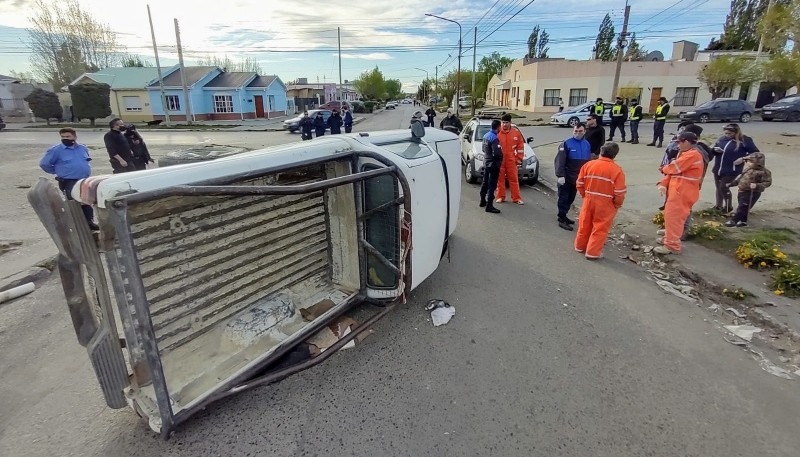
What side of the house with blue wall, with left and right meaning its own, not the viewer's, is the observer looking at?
front

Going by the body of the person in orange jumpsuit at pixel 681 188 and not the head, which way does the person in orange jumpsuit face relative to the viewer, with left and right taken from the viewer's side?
facing to the left of the viewer

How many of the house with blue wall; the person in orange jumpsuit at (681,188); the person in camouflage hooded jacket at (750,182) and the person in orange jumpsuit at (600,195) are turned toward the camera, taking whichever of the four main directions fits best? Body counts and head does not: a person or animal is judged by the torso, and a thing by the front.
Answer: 1

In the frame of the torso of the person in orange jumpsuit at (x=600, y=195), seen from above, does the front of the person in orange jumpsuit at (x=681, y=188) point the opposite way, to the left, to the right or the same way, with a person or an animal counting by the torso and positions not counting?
to the left

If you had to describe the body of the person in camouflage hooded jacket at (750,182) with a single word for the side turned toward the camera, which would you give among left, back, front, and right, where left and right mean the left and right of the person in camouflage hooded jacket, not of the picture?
left

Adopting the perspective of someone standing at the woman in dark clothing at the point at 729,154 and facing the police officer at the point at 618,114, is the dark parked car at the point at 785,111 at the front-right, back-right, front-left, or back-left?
front-right

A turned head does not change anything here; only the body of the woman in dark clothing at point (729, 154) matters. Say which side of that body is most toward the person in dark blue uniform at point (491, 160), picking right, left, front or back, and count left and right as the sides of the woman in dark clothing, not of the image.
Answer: front

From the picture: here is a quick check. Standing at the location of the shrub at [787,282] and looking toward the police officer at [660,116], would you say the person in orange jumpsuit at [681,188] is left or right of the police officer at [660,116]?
left

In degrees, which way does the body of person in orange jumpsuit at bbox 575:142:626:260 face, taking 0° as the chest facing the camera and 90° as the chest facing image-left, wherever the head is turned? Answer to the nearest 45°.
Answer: approximately 180°

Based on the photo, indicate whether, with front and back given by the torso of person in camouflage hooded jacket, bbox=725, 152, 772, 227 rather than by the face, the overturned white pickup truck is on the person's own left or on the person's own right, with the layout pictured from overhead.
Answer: on the person's own left

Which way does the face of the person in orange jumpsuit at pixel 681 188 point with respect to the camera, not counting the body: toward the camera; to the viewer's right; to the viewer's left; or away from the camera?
to the viewer's left

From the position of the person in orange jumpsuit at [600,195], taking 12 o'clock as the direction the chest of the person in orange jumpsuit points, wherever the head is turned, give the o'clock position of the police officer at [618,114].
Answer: The police officer is roughly at 12 o'clock from the person in orange jumpsuit.

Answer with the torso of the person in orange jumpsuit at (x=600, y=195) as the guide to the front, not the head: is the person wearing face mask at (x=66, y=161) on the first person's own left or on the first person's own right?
on the first person's own left

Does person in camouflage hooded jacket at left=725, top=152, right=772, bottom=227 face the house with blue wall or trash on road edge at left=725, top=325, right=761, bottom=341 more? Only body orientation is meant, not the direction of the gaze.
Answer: the house with blue wall

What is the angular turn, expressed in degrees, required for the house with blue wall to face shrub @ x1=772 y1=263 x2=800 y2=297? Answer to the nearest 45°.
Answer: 0° — it already faces it

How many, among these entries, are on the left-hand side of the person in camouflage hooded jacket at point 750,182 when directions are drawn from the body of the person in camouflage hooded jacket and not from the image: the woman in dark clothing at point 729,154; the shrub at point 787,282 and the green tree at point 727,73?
1

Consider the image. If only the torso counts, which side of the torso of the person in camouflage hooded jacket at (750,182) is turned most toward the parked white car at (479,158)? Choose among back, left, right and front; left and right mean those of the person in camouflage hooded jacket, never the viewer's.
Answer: front

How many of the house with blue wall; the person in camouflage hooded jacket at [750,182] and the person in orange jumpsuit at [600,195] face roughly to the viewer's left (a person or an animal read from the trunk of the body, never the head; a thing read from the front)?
1
